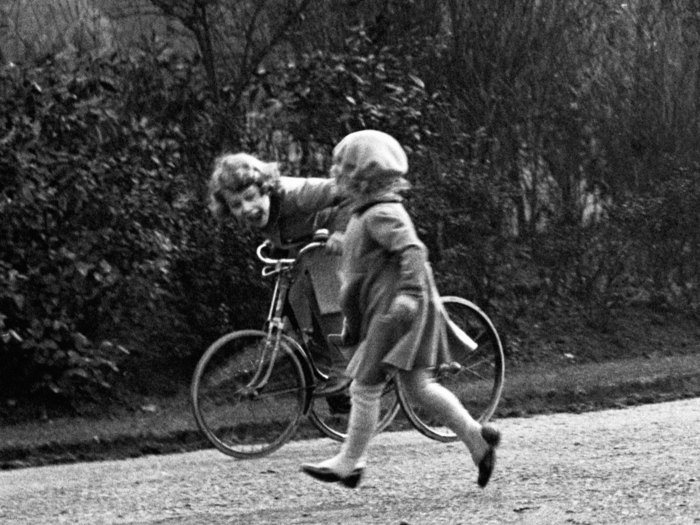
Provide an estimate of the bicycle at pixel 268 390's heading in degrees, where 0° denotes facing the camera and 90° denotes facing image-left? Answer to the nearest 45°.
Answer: approximately 90°

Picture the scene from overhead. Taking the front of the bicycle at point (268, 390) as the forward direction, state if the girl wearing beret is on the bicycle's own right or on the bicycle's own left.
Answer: on the bicycle's own left
